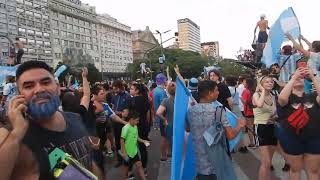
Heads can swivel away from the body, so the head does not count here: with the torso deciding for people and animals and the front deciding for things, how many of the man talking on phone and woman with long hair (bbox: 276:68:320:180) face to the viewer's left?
0

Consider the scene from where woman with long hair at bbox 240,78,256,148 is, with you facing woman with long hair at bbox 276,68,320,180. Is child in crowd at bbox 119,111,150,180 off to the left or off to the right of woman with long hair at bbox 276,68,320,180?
right

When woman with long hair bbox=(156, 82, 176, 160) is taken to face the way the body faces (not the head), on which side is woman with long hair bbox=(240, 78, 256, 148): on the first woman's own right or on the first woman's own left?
on the first woman's own right

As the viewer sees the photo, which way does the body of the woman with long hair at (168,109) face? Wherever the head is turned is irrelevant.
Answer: away from the camera

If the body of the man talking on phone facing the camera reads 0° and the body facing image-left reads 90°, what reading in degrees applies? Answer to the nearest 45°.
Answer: approximately 0°

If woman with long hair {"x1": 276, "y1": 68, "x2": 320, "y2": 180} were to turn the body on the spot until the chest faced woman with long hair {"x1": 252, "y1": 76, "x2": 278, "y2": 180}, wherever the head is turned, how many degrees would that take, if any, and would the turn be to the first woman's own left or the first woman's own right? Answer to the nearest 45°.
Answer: approximately 135° to the first woman's own right

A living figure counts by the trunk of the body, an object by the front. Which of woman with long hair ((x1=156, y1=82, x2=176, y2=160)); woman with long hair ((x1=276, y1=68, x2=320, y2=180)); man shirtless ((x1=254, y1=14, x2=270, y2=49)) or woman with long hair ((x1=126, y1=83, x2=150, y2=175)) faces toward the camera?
woman with long hair ((x1=276, y1=68, x2=320, y2=180))

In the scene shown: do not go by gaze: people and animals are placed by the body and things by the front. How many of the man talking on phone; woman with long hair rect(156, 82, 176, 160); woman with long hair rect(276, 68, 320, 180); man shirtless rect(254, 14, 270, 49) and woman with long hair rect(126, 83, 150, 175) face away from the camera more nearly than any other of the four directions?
2
